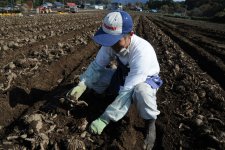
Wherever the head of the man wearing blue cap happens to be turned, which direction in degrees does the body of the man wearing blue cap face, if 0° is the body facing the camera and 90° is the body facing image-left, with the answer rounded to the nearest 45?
approximately 45°
